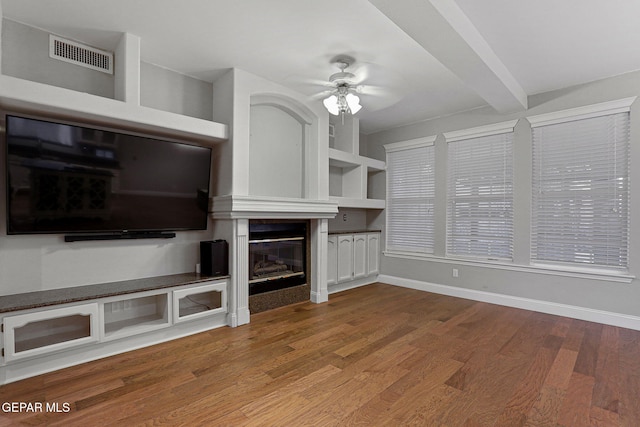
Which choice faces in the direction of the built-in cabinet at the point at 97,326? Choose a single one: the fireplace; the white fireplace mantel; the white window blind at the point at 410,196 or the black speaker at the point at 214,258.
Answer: the white window blind

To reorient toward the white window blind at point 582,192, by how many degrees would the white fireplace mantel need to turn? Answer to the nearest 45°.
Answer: approximately 45° to its left

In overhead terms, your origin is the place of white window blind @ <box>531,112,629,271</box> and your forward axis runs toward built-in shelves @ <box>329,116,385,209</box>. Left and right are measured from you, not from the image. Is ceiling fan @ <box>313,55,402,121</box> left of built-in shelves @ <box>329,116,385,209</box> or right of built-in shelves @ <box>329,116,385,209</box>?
left

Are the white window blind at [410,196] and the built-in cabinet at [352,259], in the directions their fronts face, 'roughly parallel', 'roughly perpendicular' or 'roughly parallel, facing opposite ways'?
roughly perpendicular

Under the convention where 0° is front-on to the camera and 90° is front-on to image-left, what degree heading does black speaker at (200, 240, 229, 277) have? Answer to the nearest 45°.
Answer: approximately 315°

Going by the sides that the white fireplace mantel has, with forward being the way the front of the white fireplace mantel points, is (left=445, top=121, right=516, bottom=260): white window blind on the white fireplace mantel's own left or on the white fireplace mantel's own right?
on the white fireplace mantel's own left

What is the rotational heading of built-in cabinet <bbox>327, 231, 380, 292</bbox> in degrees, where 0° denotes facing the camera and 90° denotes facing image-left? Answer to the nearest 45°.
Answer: approximately 315°

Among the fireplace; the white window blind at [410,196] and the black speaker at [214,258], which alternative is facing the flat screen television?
the white window blind
